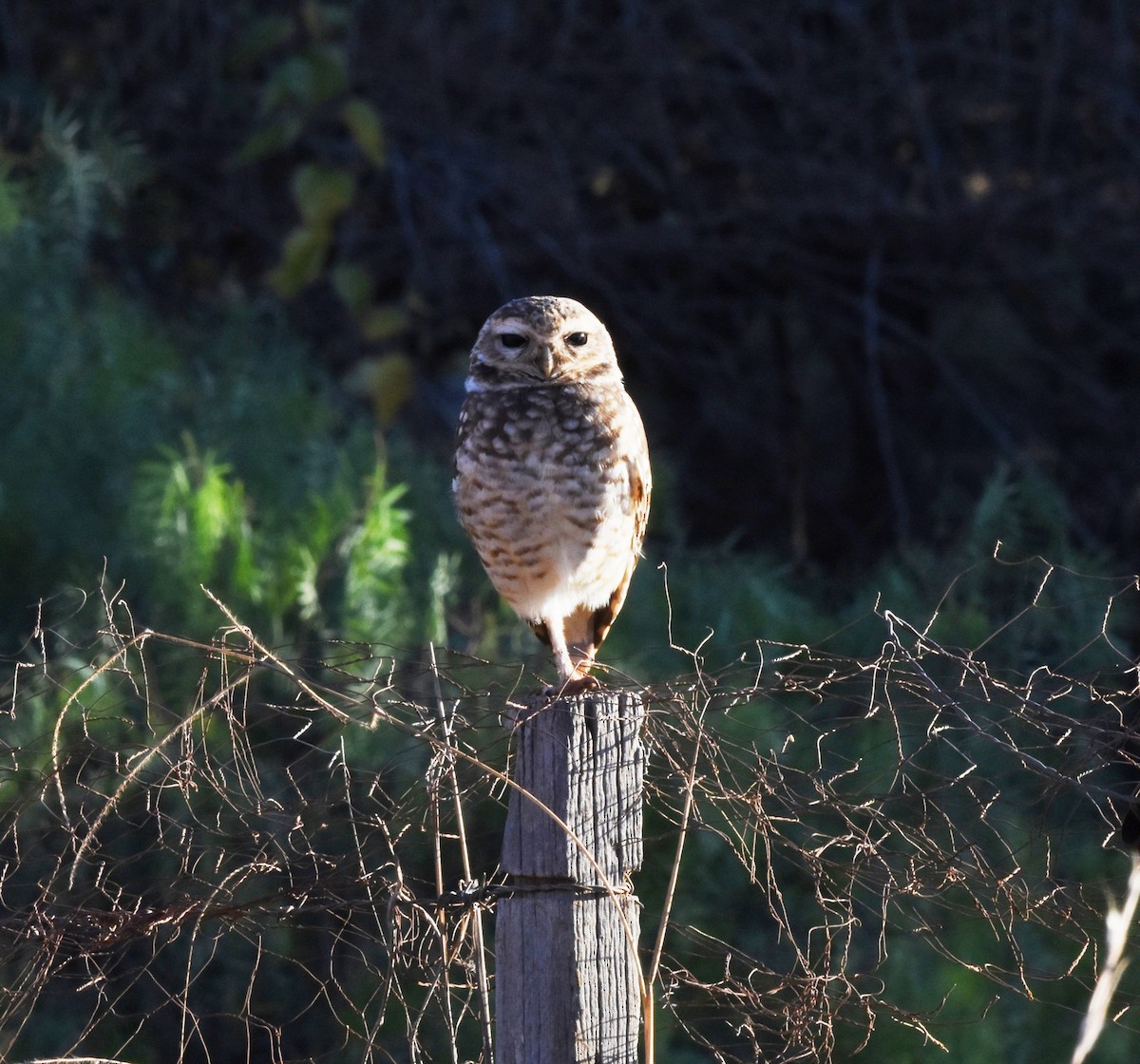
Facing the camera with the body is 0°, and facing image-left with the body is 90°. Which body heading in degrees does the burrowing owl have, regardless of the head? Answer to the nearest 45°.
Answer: approximately 0°
